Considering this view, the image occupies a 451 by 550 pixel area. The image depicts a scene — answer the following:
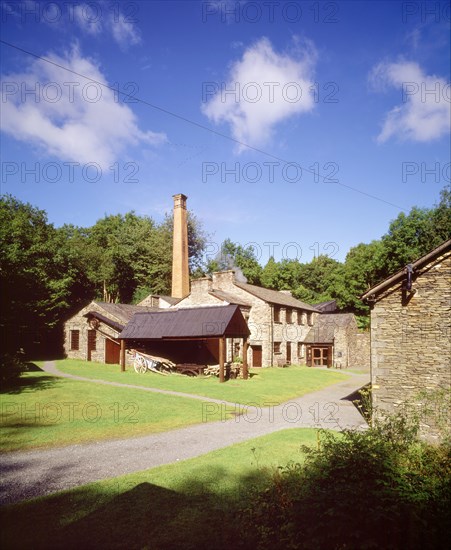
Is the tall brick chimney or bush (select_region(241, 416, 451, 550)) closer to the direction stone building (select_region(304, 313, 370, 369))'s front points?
the bush

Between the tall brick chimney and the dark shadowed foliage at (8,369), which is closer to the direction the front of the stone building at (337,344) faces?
the dark shadowed foliage

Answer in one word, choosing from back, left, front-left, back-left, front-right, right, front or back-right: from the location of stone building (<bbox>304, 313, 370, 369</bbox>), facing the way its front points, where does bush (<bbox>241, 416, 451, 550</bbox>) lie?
front

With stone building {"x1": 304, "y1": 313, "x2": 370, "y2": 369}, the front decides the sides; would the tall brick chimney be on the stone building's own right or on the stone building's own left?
on the stone building's own right

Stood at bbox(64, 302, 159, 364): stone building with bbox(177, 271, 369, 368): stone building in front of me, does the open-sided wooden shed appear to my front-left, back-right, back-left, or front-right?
front-right

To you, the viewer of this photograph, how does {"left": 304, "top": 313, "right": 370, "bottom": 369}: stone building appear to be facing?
facing the viewer

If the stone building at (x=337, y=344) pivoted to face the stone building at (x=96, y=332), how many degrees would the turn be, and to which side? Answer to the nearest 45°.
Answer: approximately 45° to its right

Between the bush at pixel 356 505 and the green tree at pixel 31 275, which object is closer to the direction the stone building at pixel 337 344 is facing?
the bush

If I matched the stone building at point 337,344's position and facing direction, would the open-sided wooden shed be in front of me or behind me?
in front

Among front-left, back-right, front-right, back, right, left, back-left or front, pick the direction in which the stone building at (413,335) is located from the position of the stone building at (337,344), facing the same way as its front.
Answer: front

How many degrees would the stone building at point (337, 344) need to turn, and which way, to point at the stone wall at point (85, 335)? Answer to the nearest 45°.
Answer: approximately 45° to its right
